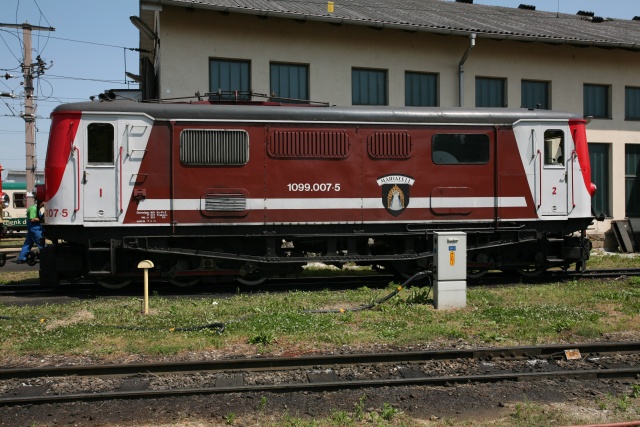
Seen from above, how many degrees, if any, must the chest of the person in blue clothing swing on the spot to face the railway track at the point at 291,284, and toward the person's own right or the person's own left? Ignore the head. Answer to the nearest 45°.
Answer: approximately 45° to the person's own right

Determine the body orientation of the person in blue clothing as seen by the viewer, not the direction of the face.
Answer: to the viewer's right

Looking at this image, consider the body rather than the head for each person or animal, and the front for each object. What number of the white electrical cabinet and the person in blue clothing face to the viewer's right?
1

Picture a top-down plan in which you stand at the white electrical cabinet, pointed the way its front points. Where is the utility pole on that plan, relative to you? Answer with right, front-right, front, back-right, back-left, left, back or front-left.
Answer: back-right

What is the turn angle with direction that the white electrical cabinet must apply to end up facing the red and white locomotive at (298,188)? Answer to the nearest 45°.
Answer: approximately 135° to its right

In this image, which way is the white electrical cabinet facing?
toward the camera

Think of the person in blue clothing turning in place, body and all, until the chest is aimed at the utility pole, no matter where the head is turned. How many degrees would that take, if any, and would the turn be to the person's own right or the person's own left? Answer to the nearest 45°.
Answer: approximately 90° to the person's own left

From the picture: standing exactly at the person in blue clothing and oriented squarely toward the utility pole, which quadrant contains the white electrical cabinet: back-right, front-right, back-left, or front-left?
back-right
